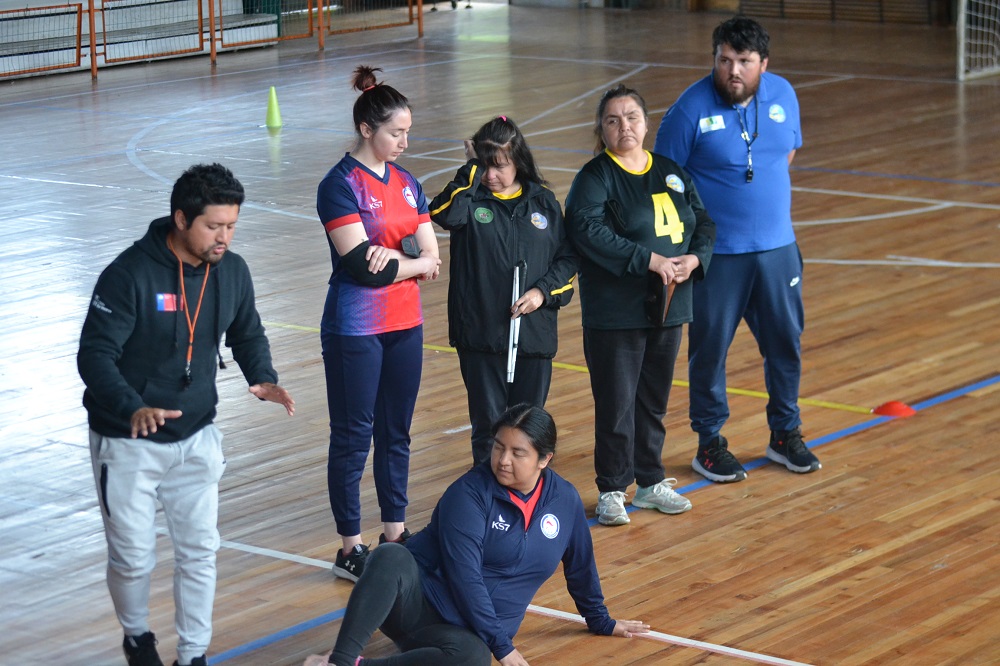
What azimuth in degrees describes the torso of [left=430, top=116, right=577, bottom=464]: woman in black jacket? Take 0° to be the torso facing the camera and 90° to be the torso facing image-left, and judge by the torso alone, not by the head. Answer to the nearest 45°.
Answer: approximately 0°

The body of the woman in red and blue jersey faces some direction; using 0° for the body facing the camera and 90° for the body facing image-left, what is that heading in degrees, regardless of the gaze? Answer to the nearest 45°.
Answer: approximately 315°

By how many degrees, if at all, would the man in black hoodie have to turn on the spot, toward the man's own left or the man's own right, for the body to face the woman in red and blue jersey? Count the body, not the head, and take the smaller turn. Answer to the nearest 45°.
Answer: approximately 90° to the man's own left

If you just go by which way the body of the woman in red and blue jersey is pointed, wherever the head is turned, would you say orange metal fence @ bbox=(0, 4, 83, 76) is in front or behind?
behind

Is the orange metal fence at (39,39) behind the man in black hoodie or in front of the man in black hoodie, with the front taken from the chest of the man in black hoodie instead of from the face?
behind

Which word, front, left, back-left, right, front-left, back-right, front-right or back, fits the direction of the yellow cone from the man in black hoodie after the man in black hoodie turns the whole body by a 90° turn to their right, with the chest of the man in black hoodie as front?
back-right

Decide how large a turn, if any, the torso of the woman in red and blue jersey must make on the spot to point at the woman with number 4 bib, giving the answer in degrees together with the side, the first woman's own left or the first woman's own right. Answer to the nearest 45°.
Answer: approximately 90° to the first woman's own left

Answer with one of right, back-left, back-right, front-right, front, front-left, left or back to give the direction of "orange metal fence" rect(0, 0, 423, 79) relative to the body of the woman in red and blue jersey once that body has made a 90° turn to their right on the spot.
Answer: back-right
